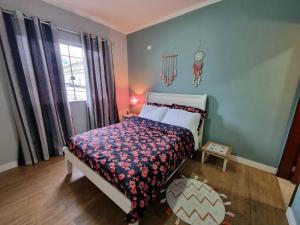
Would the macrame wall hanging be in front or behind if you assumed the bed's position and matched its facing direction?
behind

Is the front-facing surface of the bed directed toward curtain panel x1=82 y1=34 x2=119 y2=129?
no

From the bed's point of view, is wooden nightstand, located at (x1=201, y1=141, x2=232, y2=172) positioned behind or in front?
behind

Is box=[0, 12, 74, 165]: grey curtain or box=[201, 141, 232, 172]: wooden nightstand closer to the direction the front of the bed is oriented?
the grey curtain

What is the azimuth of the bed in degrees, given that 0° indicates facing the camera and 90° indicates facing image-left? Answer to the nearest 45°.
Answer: approximately 45°

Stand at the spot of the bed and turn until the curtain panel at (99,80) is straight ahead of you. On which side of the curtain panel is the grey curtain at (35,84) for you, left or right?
left

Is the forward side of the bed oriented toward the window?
no

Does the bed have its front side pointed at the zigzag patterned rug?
no

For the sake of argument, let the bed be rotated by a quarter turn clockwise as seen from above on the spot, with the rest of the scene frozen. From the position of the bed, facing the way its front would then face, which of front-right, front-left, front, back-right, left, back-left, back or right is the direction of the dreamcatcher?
right

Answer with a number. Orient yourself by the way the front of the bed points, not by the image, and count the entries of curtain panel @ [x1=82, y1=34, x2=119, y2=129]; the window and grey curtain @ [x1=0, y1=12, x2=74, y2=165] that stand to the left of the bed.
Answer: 0

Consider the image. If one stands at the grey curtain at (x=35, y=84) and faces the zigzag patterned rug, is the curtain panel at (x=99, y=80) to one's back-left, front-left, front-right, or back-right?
front-left
